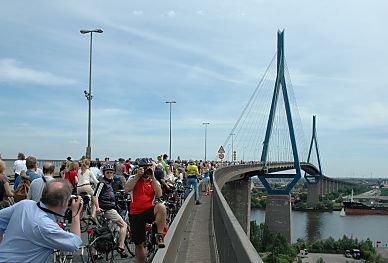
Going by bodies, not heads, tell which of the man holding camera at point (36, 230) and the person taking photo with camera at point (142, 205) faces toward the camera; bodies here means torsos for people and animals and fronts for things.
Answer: the person taking photo with camera

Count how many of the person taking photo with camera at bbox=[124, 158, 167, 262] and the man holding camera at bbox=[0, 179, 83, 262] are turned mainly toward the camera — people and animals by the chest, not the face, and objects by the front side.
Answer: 1

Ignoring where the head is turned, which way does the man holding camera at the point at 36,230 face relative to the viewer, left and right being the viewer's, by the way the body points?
facing away from the viewer and to the right of the viewer

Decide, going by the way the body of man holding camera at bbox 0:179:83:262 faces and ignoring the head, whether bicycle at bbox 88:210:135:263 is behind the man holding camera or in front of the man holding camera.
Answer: in front

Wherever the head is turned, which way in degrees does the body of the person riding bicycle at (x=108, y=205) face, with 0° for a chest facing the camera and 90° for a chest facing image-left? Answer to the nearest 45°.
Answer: approximately 315°

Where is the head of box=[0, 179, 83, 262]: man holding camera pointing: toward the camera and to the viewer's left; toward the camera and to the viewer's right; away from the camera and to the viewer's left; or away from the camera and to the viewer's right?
away from the camera and to the viewer's right

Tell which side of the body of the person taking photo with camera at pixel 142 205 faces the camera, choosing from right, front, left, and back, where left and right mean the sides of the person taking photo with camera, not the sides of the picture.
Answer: front

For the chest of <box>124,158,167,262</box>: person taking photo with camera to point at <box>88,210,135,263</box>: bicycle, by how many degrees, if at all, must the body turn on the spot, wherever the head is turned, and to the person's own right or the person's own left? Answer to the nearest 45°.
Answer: approximately 135° to the person's own right
